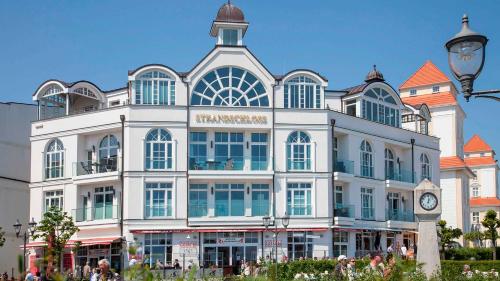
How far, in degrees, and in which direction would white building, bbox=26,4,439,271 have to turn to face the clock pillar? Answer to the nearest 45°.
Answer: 0° — it already faces it

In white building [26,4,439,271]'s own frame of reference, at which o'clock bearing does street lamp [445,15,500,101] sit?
The street lamp is roughly at 12 o'clock from the white building.

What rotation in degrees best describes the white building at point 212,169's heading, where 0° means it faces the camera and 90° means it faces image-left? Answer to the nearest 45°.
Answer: approximately 0°
